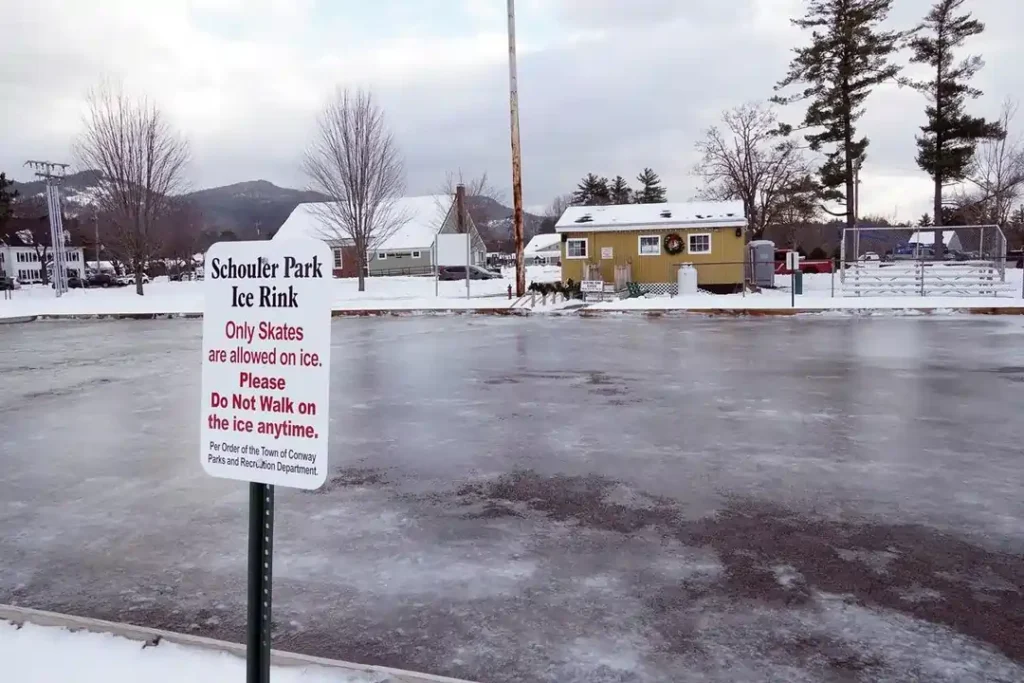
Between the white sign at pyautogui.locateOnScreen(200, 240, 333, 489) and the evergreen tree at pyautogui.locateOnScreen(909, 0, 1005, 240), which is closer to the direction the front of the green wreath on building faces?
the white sign

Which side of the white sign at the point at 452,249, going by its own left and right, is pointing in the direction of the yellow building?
left

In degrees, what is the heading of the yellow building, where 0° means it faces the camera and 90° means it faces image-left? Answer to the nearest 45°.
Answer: approximately 0°

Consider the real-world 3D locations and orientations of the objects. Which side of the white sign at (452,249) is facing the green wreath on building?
left

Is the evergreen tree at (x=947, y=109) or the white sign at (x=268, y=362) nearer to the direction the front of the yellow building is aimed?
the white sign

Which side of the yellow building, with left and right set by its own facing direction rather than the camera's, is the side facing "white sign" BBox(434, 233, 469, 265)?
right

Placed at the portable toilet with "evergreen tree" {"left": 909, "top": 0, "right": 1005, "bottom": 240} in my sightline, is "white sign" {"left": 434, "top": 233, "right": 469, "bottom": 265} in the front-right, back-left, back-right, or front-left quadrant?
back-left

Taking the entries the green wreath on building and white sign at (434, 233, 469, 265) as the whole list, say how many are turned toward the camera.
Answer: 2
